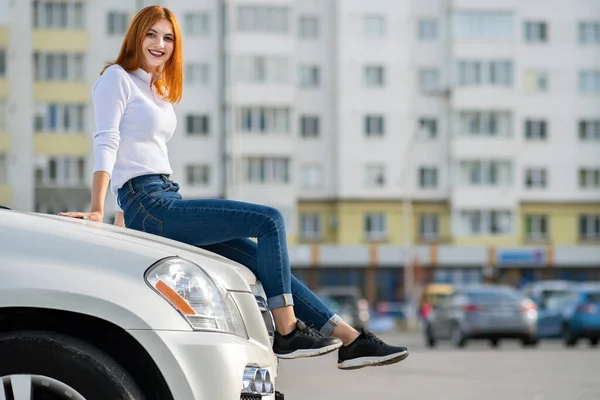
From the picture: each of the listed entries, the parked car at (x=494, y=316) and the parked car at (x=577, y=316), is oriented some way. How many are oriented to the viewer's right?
0

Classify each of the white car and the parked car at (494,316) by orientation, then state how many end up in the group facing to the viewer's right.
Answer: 1

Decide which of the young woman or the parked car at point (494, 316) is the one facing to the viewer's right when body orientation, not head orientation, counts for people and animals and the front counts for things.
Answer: the young woman

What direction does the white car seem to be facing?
to the viewer's right

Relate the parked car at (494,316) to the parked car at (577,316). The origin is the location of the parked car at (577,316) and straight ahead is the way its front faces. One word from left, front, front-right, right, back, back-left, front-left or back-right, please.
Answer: left

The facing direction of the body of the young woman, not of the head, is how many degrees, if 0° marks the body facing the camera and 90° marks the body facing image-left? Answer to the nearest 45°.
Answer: approximately 270°

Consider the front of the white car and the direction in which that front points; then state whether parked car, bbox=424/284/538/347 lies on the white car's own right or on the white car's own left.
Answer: on the white car's own left

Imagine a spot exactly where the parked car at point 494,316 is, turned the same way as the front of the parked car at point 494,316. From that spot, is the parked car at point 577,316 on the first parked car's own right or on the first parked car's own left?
on the first parked car's own right

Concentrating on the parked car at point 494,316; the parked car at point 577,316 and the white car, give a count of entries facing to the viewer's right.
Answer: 1

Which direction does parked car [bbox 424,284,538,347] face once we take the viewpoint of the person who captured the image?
facing away from the viewer and to the left of the viewer

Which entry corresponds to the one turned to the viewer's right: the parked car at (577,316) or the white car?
the white car
